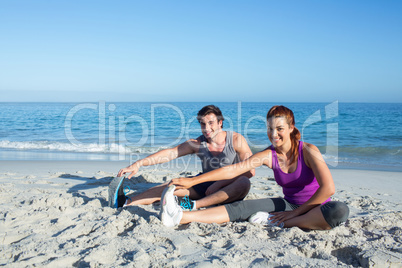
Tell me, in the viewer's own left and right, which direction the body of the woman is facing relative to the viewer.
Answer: facing the viewer and to the left of the viewer

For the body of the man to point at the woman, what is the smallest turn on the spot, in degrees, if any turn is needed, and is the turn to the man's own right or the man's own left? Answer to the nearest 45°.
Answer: approximately 90° to the man's own left

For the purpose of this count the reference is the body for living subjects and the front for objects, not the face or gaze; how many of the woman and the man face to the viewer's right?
0

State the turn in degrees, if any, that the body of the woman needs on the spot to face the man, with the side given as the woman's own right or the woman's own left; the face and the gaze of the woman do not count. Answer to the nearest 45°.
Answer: approximately 90° to the woman's own right
